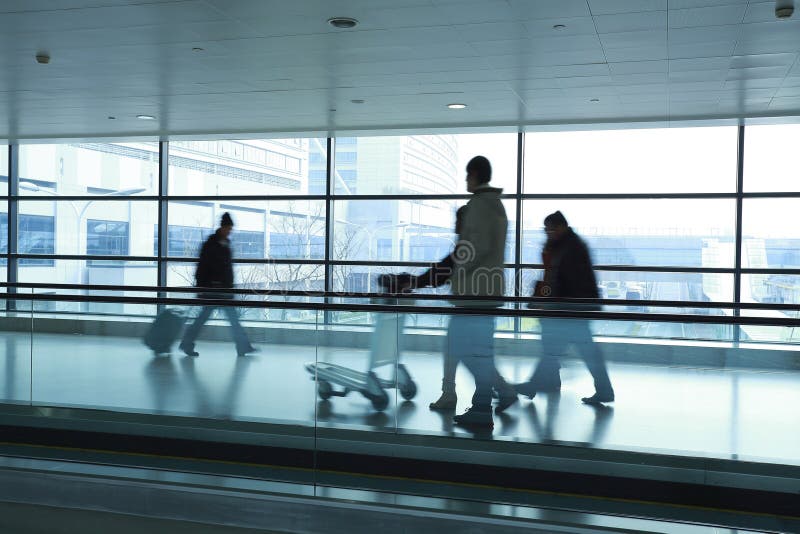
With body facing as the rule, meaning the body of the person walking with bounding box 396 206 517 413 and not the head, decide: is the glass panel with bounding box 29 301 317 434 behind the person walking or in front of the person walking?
in front

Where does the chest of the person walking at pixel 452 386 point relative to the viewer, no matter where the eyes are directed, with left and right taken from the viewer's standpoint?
facing to the left of the viewer

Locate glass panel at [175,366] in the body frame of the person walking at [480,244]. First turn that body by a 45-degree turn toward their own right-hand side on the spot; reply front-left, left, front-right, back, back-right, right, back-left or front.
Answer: front-left

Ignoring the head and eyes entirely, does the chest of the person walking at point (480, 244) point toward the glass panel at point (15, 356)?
yes

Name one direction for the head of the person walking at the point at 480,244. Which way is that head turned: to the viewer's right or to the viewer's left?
to the viewer's left

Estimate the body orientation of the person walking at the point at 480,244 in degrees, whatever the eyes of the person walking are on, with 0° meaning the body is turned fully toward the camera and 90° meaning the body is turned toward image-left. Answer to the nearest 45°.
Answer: approximately 90°
